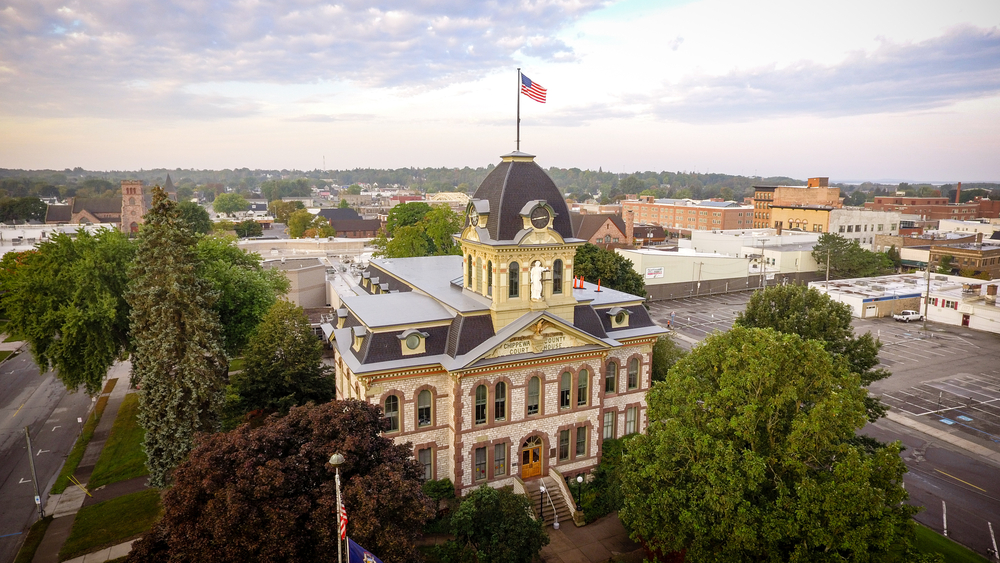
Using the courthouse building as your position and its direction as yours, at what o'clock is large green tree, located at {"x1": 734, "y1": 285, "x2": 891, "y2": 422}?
The large green tree is roughly at 10 o'clock from the courthouse building.

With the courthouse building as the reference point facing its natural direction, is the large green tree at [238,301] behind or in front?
behind

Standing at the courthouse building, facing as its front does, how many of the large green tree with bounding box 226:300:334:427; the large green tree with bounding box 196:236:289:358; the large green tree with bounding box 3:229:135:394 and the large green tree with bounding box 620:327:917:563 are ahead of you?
1

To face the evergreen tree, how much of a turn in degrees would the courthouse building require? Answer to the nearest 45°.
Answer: approximately 135° to its right

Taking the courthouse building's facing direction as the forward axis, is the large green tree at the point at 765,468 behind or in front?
in front

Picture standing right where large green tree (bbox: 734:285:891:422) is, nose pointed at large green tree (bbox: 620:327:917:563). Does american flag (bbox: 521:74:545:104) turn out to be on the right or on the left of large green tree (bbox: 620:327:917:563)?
right

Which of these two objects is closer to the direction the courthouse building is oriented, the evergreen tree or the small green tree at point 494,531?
the small green tree

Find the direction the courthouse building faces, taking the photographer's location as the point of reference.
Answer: facing the viewer and to the right of the viewer

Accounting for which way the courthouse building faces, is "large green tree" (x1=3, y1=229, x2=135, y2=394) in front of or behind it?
behind
